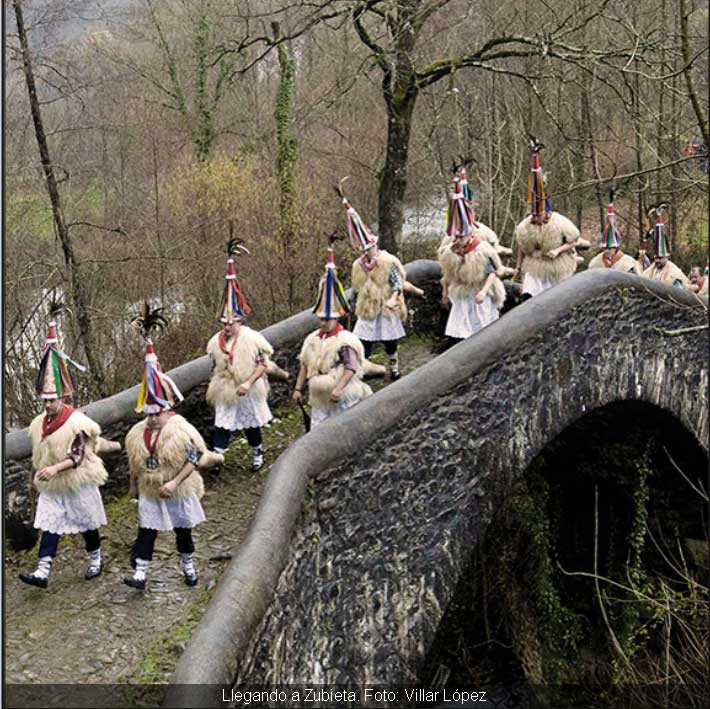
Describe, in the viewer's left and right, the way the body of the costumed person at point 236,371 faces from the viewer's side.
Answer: facing the viewer and to the left of the viewer

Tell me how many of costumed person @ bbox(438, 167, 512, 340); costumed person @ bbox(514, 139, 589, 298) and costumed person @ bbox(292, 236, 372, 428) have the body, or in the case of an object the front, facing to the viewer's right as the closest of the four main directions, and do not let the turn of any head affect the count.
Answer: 0

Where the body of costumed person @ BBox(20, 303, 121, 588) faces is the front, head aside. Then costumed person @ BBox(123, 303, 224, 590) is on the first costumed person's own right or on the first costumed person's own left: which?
on the first costumed person's own left

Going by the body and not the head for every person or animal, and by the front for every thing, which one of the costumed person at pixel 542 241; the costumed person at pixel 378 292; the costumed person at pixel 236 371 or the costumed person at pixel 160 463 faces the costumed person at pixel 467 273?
the costumed person at pixel 542 241

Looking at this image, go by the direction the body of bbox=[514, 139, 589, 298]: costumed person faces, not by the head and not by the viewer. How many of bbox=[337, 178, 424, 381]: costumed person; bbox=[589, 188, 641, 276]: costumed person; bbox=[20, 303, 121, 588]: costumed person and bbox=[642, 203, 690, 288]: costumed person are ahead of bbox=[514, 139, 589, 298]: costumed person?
2

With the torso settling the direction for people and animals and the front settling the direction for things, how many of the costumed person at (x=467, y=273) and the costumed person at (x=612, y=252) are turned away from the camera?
0

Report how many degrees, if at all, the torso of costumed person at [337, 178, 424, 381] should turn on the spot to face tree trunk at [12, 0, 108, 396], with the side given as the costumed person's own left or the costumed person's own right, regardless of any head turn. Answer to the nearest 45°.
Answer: approximately 90° to the costumed person's own right

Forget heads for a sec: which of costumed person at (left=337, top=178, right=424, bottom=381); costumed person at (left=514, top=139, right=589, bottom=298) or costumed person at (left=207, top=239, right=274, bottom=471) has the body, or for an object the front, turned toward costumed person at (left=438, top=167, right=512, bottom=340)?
costumed person at (left=514, top=139, right=589, bottom=298)

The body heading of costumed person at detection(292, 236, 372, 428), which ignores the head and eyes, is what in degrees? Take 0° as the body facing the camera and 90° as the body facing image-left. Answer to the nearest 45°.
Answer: approximately 45°

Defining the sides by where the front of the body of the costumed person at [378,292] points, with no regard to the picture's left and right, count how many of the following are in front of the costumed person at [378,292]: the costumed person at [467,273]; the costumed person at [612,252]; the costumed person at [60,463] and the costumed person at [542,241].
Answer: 1

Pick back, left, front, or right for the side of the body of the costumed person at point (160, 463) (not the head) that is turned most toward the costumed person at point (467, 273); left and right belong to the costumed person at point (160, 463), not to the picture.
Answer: back

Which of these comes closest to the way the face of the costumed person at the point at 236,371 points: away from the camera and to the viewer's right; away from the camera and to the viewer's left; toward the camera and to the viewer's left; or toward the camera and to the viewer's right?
toward the camera and to the viewer's left

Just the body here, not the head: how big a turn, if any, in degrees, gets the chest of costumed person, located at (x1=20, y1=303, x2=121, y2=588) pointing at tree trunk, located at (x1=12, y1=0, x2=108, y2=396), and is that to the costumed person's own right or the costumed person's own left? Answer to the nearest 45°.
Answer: approximately 135° to the costumed person's own right

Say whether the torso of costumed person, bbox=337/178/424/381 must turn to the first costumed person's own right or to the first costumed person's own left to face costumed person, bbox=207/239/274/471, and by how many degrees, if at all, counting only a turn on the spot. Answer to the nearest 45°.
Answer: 0° — they already face them

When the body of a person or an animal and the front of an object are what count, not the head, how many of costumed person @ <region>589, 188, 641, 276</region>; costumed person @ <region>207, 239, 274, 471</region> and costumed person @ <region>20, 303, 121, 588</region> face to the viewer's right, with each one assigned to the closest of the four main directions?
0

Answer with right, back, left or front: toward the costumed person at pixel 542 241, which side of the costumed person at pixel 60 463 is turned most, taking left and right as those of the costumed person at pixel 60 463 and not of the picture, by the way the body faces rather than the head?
back
